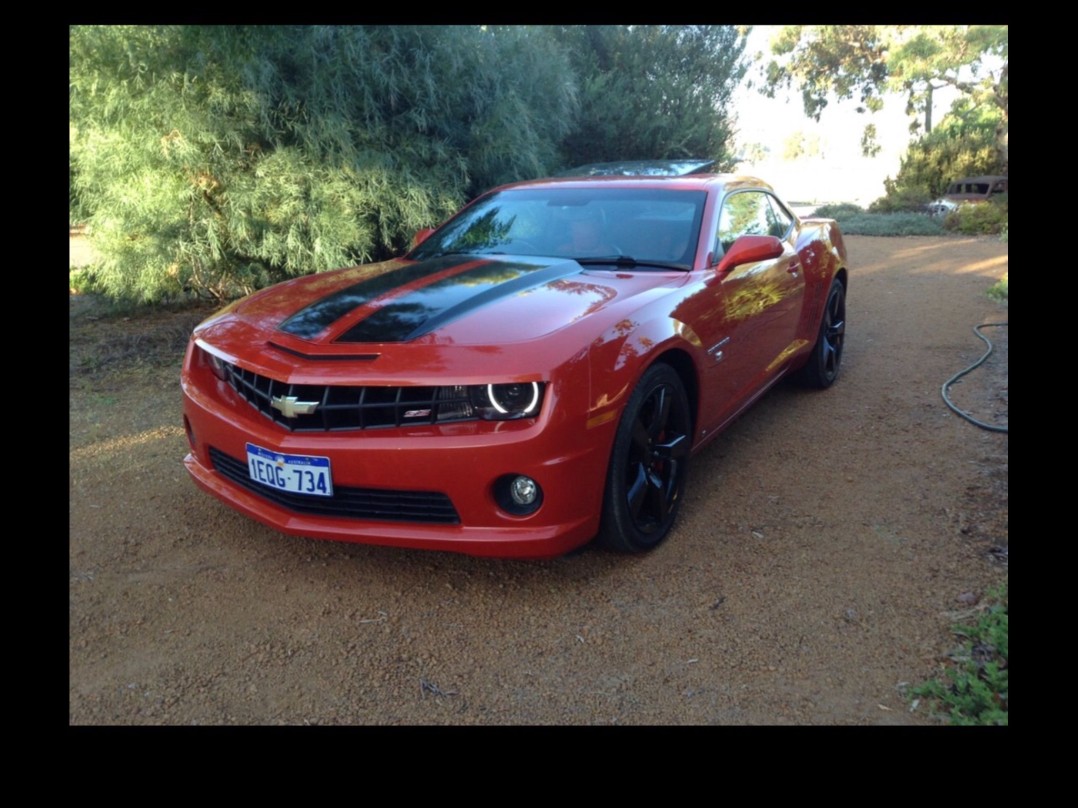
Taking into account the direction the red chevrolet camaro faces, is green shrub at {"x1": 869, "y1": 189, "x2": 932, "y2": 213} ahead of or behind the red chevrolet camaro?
behind

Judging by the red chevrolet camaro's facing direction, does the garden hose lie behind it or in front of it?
behind

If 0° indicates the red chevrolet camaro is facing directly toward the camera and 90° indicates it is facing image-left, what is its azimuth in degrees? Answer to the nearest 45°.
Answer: approximately 45°

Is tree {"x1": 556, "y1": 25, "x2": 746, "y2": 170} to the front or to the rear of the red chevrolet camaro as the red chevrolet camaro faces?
to the rear

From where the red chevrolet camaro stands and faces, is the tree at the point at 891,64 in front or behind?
behind

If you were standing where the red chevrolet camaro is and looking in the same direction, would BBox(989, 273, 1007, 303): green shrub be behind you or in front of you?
behind
